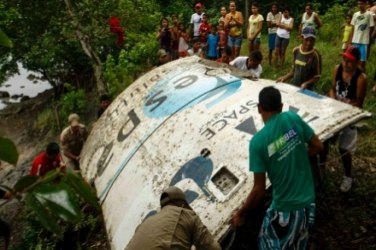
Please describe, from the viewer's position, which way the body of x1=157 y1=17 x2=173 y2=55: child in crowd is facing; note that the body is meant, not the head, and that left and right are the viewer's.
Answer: facing the viewer

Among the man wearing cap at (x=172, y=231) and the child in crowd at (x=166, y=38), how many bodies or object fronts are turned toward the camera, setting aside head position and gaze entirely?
1

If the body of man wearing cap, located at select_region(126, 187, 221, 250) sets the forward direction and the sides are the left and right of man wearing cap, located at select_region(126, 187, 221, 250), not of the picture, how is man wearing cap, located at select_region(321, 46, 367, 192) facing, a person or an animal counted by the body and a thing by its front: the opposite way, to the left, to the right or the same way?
the opposite way

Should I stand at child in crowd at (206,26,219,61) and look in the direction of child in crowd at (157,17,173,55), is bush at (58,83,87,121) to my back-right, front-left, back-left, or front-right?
front-left

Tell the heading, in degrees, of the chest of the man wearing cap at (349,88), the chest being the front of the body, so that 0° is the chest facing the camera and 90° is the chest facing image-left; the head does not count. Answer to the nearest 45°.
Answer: approximately 45°

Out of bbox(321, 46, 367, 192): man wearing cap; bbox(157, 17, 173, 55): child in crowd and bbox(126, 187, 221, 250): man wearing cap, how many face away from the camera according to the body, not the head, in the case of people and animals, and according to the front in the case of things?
1

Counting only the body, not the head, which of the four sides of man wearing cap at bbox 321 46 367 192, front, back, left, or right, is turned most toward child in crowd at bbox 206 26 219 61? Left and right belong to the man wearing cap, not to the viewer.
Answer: right

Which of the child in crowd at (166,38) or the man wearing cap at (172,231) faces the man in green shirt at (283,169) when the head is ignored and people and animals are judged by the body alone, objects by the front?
the child in crowd

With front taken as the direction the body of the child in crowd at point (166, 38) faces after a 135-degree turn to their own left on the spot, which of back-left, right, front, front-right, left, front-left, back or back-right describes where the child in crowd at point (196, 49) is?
right

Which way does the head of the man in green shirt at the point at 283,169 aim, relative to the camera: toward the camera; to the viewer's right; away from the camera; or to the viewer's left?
away from the camera

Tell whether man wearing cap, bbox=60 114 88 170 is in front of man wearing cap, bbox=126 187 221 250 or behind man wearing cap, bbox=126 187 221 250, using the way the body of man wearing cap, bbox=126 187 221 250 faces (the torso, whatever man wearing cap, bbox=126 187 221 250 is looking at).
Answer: in front

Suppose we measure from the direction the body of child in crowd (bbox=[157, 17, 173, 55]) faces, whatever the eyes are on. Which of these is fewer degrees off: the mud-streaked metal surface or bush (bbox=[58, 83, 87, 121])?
the mud-streaked metal surface

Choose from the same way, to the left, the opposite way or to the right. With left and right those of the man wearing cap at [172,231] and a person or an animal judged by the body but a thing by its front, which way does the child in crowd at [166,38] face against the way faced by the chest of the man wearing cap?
the opposite way

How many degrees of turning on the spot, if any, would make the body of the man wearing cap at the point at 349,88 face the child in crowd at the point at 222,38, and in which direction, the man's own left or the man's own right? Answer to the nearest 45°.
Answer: approximately 90° to the man's own right

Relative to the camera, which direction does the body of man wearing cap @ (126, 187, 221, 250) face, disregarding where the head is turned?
away from the camera

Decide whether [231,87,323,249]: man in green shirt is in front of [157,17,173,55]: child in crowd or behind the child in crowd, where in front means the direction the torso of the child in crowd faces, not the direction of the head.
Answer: in front
